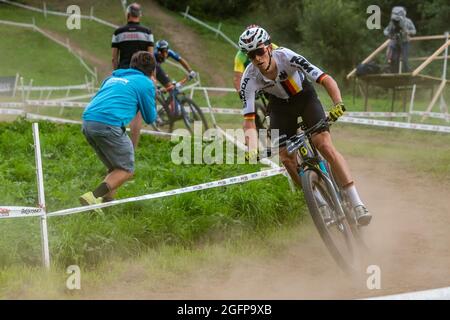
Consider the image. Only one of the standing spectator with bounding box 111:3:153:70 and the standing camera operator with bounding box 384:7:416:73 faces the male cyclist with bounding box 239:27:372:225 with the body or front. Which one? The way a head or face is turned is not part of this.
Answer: the standing camera operator with bounding box 384:7:416:73

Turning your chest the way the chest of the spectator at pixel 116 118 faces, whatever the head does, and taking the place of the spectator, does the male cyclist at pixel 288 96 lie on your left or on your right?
on your right

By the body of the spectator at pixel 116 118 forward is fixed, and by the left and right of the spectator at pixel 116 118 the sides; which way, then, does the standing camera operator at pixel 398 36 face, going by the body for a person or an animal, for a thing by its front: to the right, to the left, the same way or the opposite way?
the opposite way

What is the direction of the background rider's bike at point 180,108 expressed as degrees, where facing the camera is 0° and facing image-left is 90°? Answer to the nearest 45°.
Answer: approximately 315°

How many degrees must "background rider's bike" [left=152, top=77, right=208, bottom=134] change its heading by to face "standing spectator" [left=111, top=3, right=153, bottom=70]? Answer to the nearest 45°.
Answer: approximately 90° to its right

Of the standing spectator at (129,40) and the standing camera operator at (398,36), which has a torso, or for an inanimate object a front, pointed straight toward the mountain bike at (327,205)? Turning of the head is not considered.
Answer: the standing camera operator at (398,36)

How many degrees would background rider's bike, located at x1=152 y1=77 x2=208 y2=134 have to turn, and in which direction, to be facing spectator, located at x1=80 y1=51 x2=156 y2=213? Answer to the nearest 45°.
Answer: approximately 45° to its right
